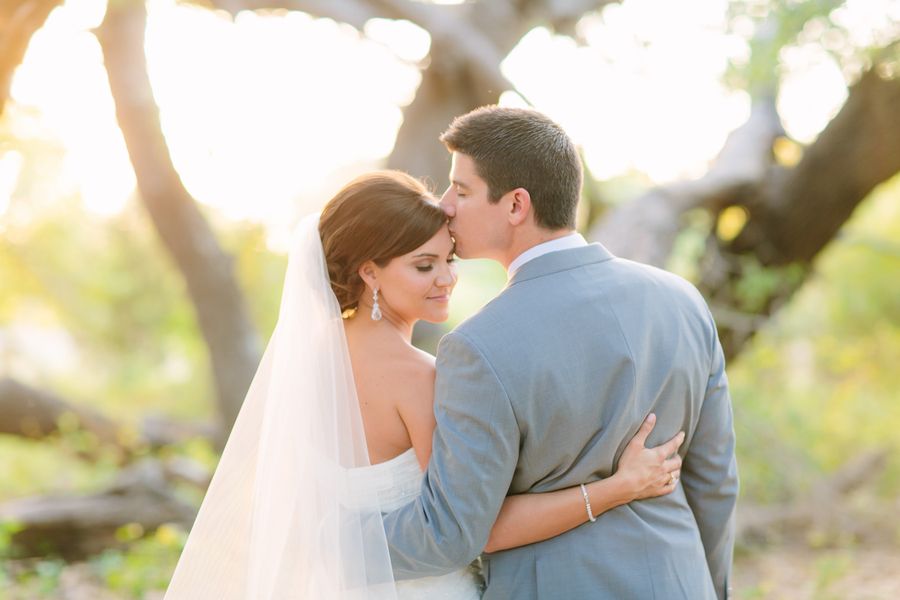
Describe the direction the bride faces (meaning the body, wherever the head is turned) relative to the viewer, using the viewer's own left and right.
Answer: facing away from the viewer and to the right of the viewer

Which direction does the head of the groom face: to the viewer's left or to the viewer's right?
to the viewer's left
